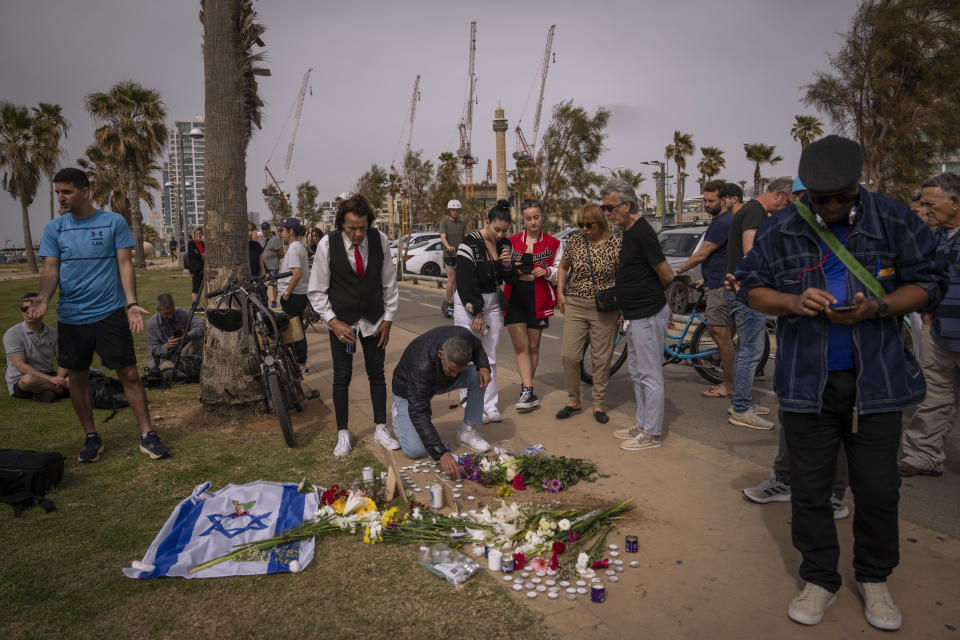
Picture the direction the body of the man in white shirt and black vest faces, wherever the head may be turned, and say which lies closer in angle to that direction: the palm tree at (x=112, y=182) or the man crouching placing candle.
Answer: the man crouching placing candle

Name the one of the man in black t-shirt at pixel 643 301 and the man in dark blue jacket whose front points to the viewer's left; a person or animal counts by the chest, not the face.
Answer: the man in black t-shirt

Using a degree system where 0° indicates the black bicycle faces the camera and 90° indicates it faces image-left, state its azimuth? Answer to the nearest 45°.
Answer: approximately 0°

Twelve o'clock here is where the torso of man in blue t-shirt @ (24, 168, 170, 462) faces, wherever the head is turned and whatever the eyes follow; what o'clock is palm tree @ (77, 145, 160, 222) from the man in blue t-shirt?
The palm tree is roughly at 6 o'clock from the man in blue t-shirt.

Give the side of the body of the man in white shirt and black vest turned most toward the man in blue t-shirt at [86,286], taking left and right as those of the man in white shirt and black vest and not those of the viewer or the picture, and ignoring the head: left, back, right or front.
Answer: right

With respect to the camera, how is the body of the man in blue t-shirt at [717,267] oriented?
to the viewer's left

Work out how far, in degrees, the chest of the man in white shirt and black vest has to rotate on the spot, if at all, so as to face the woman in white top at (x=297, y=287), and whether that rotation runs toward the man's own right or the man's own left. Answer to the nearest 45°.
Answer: approximately 180°

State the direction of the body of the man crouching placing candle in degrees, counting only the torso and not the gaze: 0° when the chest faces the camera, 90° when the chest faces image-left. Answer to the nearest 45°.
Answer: approximately 315°

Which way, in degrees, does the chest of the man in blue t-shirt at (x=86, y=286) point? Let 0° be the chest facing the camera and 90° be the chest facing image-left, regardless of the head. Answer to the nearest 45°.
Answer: approximately 0°

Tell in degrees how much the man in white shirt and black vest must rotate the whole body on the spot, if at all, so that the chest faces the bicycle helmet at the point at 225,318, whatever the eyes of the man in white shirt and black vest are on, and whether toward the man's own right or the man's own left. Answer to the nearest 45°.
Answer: approximately 135° to the man's own right

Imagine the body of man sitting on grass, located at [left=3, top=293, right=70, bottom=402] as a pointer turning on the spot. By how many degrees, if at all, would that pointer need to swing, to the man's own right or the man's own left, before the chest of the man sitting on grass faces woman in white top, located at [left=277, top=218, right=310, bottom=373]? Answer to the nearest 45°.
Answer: approximately 45° to the man's own left

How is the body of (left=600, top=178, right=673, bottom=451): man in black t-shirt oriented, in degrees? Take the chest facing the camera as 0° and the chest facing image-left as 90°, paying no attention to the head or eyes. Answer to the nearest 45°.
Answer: approximately 90°
